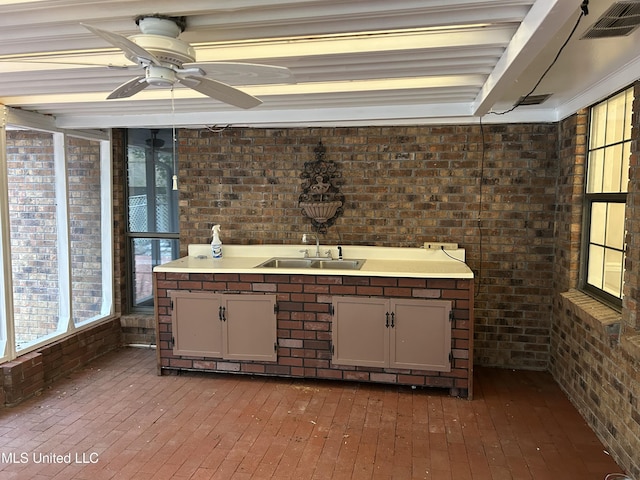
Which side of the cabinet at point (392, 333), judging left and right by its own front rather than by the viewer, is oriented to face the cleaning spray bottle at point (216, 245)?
right

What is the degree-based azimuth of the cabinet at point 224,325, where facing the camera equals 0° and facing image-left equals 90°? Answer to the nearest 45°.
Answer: approximately 0°

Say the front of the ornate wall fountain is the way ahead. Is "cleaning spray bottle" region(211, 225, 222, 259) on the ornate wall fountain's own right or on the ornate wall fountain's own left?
on the ornate wall fountain's own right

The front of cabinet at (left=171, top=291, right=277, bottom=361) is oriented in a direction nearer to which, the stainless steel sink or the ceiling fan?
the ceiling fan

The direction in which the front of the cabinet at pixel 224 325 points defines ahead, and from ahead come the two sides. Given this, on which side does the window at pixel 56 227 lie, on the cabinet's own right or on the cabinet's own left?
on the cabinet's own right

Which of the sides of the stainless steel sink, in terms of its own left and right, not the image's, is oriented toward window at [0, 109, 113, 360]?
right
